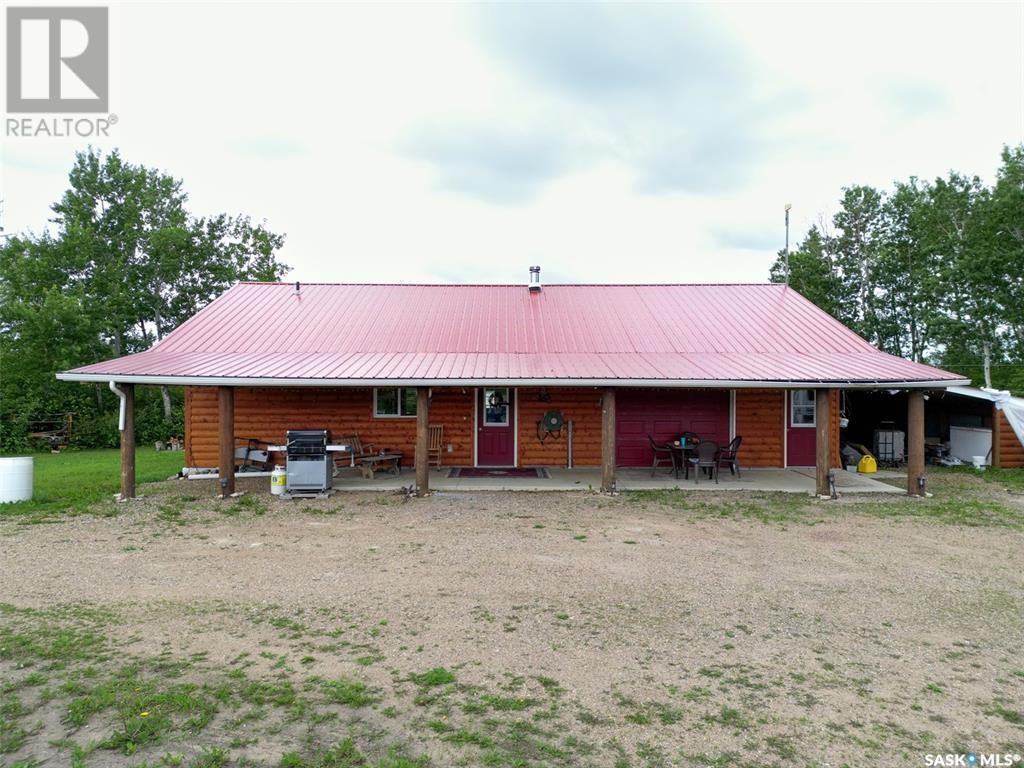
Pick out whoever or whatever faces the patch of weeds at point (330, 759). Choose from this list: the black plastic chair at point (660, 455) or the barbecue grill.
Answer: the barbecue grill

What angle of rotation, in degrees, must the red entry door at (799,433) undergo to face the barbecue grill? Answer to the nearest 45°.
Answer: approximately 45° to its right

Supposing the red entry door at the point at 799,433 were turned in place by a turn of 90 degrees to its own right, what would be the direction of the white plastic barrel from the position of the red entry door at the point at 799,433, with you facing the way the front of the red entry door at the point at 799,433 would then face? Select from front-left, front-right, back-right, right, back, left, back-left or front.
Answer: front-left

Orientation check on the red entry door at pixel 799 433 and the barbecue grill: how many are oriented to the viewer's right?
0

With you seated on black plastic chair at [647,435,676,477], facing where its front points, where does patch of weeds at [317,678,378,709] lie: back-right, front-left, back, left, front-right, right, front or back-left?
right

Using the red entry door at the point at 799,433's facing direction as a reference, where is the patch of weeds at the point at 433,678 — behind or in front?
in front

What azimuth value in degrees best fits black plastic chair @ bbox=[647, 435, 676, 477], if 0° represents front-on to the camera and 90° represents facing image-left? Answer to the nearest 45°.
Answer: approximately 270°

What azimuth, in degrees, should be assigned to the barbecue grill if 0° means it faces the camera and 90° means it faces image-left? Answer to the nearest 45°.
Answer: approximately 0°

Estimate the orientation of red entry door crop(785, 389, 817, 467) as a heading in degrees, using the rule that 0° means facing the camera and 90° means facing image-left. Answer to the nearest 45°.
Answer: approximately 0°

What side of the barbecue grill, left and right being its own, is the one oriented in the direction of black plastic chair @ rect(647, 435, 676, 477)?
left

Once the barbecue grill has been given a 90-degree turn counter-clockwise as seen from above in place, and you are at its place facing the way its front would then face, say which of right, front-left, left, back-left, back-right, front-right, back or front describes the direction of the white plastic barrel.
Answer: back

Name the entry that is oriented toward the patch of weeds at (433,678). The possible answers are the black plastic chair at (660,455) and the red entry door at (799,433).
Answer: the red entry door

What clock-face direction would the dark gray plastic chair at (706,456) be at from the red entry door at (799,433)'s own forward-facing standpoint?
The dark gray plastic chair is roughly at 1 o'clock from the red entry door.

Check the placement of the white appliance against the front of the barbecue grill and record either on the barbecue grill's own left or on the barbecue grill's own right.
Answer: on the barbecue grill's own left

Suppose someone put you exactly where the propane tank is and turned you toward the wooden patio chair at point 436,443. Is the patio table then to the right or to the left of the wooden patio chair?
right

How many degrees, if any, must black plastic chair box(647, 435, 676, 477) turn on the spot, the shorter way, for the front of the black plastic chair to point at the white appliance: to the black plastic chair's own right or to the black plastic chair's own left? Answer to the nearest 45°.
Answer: approximately 45° to the black plastic chair's own left

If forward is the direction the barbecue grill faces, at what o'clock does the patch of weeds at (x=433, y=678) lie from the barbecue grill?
The patch of weeds is roughly at 12 o'clock from the barbecue grill.

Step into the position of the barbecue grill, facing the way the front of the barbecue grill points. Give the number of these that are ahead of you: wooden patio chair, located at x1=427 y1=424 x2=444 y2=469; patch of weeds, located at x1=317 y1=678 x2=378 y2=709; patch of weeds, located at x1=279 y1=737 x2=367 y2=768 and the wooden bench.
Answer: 2
